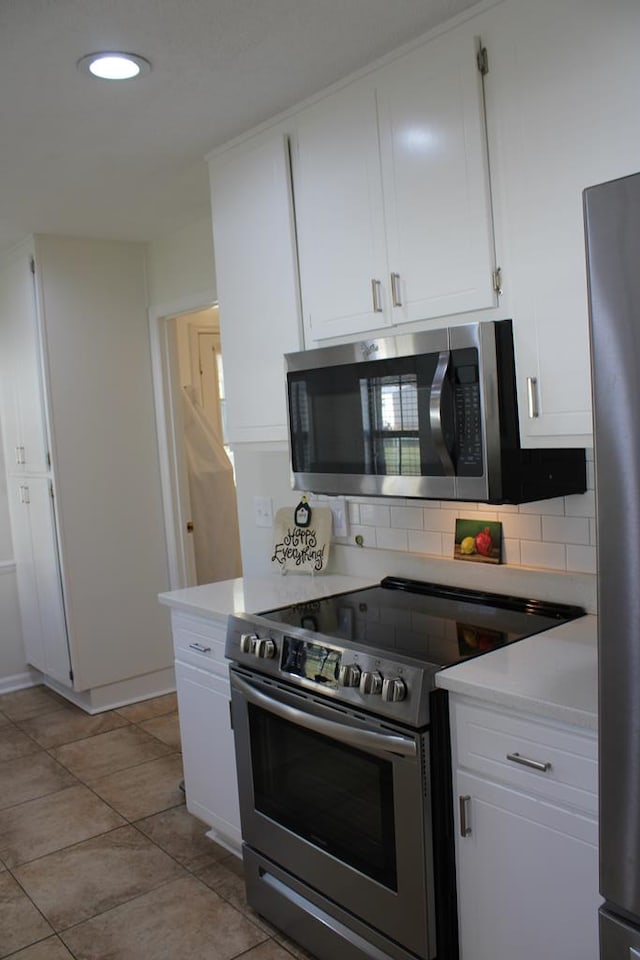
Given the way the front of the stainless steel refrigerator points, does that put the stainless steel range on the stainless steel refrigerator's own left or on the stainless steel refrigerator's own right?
on the stainless steel refrigerator's own right

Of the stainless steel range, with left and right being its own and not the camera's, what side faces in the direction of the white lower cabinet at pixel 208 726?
right

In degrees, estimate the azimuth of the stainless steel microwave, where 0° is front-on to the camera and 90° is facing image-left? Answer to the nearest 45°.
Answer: approximately 45°

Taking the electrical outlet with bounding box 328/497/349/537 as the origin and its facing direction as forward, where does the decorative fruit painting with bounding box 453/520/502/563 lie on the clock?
The decorative fruit painting is roughly at 9 o'clock from the electrical outlet.

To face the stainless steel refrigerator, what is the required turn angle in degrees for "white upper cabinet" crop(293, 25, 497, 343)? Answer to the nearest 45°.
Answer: approximately 45° to its left

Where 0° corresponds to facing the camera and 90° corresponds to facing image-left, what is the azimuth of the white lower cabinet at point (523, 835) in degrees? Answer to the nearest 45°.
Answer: approximately 45°

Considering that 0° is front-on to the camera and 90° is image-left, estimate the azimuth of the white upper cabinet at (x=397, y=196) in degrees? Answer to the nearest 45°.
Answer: approximately 45°

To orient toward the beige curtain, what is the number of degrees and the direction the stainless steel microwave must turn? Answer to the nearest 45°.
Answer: approximately 90° to its right

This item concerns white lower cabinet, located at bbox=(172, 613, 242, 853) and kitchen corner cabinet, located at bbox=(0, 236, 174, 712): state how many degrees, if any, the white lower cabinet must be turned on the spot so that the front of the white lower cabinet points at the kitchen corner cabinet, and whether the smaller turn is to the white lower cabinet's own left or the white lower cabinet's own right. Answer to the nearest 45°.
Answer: approximately 135° to the white lower cabinet's own right
